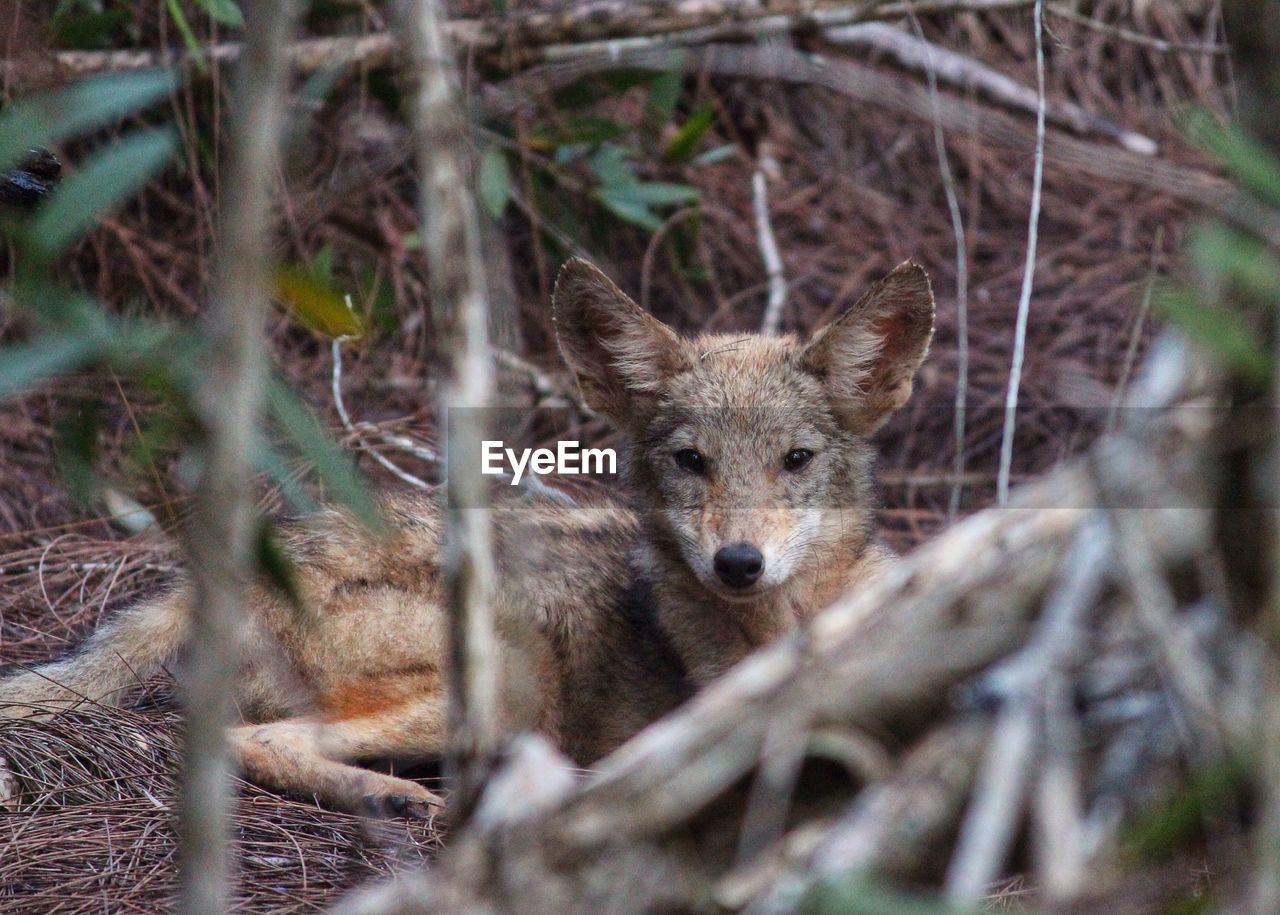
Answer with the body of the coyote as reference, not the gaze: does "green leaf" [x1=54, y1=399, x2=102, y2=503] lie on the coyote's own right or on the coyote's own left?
on the coyote's own right

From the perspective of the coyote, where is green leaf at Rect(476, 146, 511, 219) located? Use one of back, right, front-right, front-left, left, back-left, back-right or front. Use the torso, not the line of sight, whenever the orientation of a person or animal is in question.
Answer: back-left

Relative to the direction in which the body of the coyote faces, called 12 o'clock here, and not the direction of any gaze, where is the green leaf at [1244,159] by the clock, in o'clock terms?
The green leaf is roughly at 1 o'clock from the coyote.

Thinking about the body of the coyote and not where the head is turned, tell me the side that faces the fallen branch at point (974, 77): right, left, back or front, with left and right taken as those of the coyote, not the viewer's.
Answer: left

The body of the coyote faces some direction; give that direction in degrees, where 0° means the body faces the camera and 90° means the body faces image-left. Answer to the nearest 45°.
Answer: approximately 315°

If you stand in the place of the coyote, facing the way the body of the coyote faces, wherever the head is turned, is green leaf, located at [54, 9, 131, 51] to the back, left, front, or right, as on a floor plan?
back

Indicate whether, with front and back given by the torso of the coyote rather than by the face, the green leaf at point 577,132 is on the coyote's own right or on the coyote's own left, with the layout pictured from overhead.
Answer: on the coyote's own left

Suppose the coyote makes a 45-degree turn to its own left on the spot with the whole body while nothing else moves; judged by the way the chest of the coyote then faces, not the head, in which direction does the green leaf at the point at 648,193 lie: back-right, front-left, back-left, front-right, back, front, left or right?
left

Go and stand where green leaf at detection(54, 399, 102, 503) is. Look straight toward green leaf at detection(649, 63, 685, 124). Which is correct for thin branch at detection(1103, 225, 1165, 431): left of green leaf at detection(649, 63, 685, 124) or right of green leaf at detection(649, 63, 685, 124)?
right

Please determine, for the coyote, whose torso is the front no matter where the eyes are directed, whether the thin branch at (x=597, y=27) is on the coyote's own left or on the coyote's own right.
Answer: on the coyote's own left
